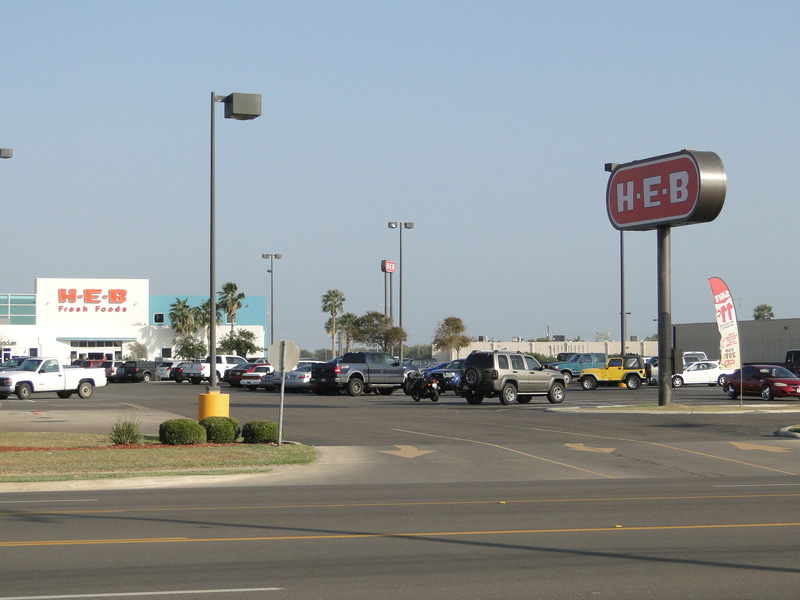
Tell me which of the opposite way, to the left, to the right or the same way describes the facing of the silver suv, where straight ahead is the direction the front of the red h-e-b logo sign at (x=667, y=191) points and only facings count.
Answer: the opposite way

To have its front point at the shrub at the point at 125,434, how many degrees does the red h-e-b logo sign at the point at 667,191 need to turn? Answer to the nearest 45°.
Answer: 0° — it already faces it

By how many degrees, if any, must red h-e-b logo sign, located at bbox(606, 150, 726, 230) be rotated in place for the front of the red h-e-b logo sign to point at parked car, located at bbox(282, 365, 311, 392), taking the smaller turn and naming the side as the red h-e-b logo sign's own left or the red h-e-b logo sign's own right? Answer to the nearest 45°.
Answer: approximately 90° to the red h-e-b logo sign's own right

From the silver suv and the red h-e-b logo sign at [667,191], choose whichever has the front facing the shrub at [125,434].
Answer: the red h-e-b logo sign

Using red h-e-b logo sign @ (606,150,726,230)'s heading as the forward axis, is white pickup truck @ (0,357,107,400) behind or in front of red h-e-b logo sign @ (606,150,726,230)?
in front

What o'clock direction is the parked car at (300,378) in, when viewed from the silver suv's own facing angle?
The parked car is roughly at 9 o'clock from the silver suv.

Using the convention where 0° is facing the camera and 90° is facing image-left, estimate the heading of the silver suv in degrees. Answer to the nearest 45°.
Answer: approximately 225°

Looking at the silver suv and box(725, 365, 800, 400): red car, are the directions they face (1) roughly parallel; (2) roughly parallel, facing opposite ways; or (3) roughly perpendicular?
roughly perpendicular

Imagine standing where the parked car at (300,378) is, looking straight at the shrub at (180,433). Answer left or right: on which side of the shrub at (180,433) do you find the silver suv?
left

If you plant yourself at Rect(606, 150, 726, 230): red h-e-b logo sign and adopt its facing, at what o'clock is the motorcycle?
The motorcycle is roughly at 2 o'clock from the red h-e-b logo sign.

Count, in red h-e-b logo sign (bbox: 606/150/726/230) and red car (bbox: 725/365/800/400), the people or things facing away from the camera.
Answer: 0

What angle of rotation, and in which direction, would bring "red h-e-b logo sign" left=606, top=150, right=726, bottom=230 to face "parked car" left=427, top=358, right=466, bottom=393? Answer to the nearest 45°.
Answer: approximately 90° to its right

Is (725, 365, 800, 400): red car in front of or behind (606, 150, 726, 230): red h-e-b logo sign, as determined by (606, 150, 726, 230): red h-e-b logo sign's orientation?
behind
